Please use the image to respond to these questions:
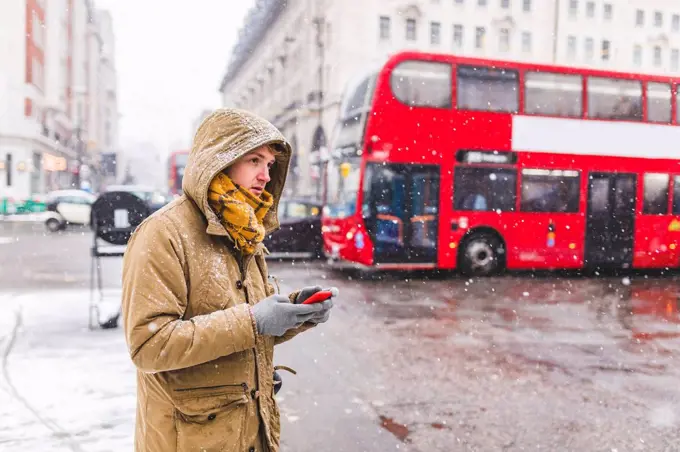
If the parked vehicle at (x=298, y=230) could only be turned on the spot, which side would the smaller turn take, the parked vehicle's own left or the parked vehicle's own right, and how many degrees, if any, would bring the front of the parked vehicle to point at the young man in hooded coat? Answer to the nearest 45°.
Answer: approximately 90° to the parked vehicle's own left

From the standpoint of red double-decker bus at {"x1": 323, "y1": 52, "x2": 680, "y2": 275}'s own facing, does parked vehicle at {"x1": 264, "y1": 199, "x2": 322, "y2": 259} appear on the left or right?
on its right

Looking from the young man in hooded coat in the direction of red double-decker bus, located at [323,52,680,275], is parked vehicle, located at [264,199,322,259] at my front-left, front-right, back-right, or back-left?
front-left

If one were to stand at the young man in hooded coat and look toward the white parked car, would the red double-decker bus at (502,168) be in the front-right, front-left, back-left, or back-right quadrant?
front-right

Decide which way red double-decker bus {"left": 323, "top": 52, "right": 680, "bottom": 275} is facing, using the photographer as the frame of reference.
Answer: facing the viewer and to the left of the viewer

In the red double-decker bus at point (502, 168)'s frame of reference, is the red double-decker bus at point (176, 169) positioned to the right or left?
on its right

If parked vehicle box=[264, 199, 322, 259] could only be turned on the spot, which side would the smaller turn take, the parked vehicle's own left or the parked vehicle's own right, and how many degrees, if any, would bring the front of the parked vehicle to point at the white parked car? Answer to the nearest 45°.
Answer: approximately 45° to the parked vehicle's own right

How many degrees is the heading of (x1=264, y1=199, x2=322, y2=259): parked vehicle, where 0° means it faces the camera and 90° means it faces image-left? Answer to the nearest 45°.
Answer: approximately 90°

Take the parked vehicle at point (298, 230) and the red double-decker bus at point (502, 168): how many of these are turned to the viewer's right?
0

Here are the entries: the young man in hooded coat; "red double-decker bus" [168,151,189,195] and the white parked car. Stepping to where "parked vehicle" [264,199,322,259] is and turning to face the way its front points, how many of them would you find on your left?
1

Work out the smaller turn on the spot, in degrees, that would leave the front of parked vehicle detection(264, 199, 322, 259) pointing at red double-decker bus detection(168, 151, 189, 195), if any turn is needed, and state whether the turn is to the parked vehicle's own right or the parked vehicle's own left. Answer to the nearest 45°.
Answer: approximately 90° to the parked vehicle's own right

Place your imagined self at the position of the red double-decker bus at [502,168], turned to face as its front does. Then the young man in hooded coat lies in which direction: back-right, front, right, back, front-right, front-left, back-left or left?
front-left

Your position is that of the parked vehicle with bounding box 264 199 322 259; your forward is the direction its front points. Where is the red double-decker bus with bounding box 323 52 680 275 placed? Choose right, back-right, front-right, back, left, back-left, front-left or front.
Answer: back-left

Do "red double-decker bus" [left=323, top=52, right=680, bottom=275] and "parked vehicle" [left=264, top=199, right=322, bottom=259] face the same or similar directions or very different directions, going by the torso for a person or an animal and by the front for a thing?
same or similar directions
